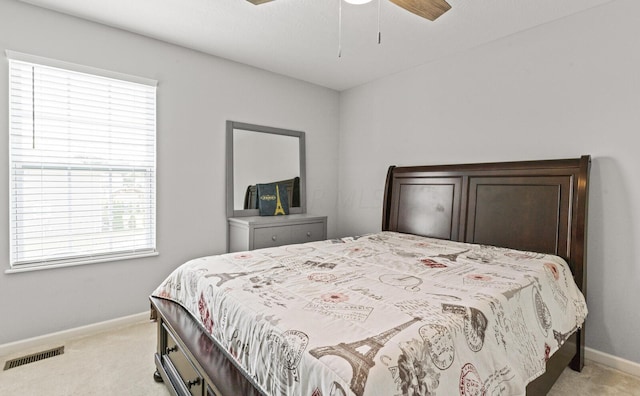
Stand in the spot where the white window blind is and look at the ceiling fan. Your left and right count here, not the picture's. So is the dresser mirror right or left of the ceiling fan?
left

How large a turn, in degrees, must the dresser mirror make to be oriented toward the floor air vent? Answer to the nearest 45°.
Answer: approximately 90° to its right

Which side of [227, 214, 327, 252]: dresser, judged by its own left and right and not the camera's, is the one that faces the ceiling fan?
front

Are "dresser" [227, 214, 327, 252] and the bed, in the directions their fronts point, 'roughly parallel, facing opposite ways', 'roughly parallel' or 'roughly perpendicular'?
roughly perpendicular

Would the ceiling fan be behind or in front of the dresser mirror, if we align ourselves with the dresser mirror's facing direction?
in front

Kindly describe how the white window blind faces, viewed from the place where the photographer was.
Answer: facing the viewer and to the right of the viewer

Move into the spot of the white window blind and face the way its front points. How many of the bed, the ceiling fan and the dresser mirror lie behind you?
0

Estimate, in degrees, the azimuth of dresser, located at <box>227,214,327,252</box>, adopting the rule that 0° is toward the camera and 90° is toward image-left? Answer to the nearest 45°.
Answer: approximately 315°

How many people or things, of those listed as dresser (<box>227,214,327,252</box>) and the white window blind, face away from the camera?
0

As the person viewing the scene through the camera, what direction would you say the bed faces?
facing the viewer and to the left of the viewer

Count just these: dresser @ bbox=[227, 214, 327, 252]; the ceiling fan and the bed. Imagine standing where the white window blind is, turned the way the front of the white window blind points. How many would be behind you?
0

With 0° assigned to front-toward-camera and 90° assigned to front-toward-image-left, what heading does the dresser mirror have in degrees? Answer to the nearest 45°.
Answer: approximately 315°

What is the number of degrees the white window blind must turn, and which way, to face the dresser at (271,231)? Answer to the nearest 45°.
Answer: approximately 45° to its left

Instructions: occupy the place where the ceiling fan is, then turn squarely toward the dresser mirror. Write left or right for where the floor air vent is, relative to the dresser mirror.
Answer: left

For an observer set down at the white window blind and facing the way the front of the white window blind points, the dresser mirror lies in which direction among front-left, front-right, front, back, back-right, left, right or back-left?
front-left
